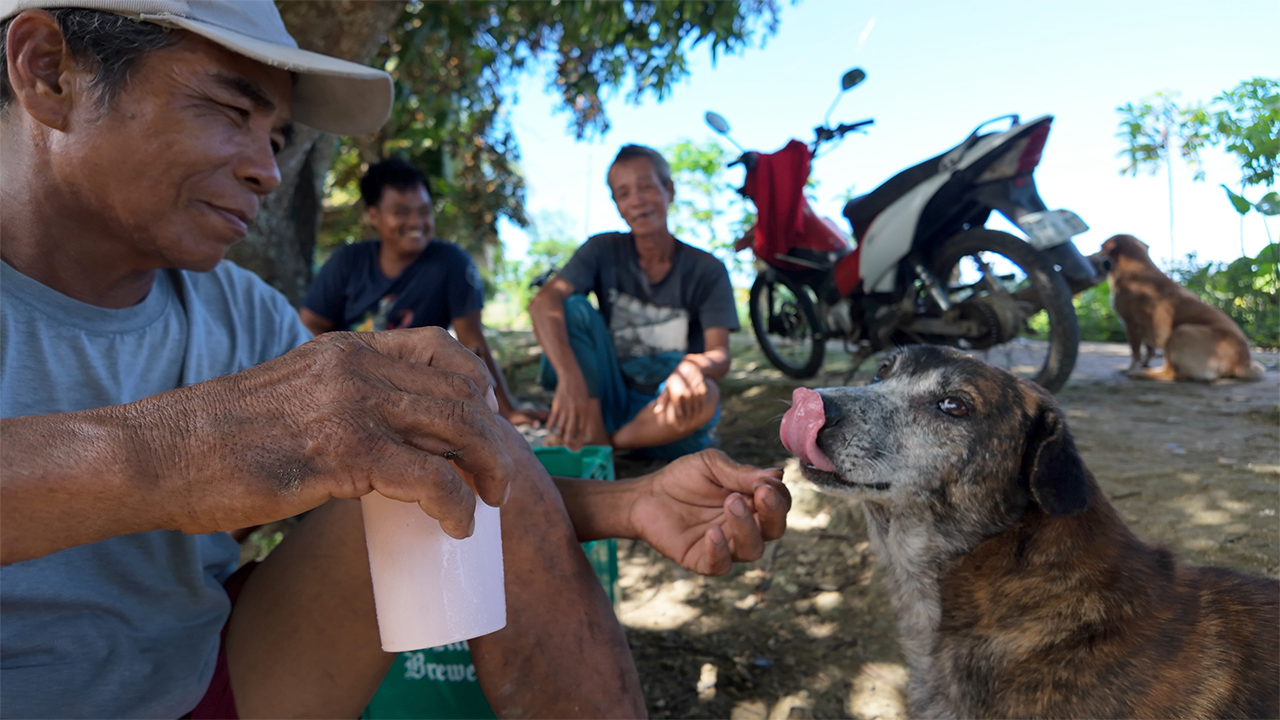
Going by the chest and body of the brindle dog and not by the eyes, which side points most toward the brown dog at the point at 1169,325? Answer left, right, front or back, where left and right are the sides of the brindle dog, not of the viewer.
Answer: right

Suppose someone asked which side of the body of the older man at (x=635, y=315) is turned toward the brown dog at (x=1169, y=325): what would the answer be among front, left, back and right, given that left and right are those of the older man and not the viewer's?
left

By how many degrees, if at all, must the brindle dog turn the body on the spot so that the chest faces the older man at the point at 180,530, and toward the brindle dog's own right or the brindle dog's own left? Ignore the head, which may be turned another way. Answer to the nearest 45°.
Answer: approximately 45° to the brindle dog's own left

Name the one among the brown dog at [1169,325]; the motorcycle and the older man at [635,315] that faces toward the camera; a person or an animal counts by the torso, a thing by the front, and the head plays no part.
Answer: the older man

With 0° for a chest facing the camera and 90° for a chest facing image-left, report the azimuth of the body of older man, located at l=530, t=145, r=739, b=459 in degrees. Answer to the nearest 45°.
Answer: approximately 0°

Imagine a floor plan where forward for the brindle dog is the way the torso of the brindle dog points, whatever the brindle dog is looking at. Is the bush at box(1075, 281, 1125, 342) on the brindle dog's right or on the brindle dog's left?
on the brindle dog's right

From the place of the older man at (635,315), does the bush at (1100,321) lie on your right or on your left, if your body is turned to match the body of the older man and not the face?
on your left

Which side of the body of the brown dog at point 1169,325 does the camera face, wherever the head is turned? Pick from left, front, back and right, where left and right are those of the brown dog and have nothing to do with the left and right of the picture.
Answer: left

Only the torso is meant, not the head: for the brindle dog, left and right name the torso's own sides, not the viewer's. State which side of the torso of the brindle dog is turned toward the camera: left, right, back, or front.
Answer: left

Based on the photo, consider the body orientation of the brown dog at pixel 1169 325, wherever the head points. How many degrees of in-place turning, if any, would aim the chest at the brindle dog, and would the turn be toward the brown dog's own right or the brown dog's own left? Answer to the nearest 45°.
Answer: approximately 90° to the brown dog's own left

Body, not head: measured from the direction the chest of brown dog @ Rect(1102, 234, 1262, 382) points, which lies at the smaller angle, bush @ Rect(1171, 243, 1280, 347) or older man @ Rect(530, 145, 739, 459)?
the older man
